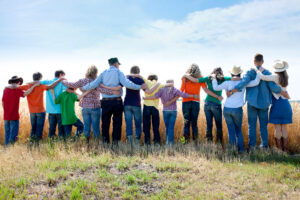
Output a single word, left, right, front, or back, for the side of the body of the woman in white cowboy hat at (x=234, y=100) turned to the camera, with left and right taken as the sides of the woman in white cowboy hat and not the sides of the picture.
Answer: back

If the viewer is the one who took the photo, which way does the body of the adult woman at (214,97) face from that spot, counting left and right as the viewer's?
facing away from the viewer

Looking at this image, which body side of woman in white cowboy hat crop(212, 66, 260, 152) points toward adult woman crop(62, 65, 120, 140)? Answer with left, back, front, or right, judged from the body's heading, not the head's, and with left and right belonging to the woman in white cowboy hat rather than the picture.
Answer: left

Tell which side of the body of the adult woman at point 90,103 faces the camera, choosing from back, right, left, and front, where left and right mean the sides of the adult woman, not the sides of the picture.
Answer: back

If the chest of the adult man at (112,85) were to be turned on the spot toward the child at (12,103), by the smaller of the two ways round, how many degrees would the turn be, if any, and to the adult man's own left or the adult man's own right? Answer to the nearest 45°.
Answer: approximately 45° to the adult man's own left

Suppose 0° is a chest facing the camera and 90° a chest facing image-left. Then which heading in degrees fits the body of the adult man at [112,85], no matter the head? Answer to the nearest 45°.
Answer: approximately 180°

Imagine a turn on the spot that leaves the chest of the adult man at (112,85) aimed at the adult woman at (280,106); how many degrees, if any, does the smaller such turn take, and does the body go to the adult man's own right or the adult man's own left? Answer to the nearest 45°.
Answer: approximately 90° to the adult man's own right

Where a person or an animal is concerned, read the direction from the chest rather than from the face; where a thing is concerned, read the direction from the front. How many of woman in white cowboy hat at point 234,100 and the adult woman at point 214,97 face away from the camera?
2

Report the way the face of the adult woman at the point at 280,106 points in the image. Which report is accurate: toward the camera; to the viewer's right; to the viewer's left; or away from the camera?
away from the camera

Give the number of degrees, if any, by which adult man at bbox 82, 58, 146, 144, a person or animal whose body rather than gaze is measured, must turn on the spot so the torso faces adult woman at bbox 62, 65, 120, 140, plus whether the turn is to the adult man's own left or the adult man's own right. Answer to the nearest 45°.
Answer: approximately 45° to the adult man's own left

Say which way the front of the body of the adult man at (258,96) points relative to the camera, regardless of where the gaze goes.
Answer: away from the camera
